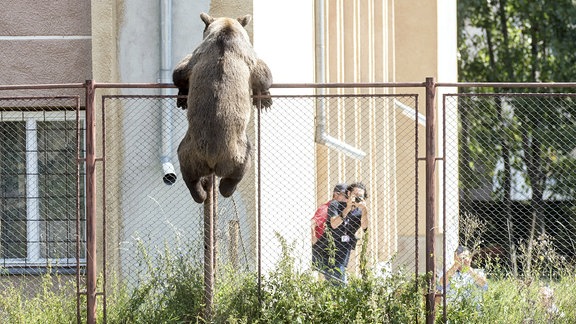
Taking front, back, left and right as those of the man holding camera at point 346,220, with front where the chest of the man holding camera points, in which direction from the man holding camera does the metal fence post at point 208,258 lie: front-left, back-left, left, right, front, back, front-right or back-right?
front-right

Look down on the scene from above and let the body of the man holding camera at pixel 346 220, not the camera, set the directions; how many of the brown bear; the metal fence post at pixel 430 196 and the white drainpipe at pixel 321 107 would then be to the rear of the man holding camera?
1

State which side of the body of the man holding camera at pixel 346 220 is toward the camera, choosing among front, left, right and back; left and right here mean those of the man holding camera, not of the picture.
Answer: front

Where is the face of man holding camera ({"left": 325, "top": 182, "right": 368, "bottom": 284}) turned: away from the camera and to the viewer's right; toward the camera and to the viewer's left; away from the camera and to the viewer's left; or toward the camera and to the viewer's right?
toward the camera and to the viewer's left

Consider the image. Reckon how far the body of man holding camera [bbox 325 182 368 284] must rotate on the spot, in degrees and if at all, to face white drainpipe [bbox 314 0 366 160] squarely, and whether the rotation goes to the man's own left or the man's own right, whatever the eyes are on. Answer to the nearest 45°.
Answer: approximately 180°

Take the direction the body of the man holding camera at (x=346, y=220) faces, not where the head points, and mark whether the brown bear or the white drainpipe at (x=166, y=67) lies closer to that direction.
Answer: the brown bear

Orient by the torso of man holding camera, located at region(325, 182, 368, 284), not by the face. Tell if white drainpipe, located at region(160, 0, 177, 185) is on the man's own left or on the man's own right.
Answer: on the man's own right

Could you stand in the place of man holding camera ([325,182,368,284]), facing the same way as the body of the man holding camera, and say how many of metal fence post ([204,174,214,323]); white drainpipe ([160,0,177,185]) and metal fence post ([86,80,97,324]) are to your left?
0

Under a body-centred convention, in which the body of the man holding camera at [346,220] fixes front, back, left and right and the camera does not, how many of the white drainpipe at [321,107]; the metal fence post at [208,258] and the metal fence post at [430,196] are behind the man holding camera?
1

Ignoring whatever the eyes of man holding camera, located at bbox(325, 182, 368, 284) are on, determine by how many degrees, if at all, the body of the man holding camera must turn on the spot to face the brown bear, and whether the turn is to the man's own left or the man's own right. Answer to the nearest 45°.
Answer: approximately 45° to the man's own right
